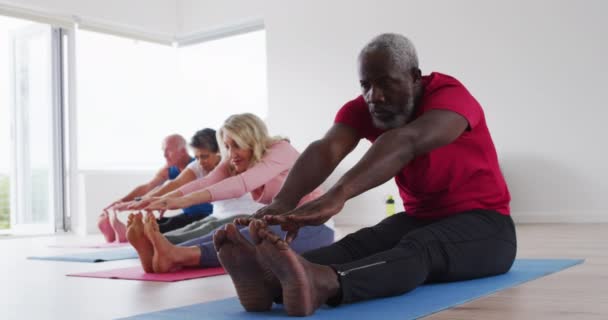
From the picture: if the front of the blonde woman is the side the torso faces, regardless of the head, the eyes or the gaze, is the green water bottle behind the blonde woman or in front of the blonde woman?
behind
